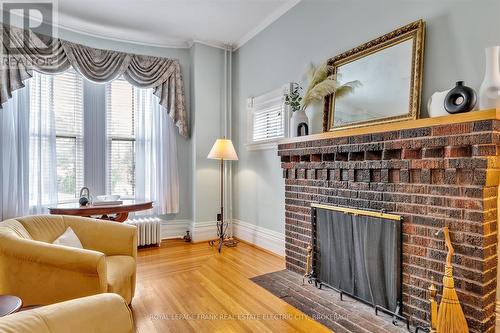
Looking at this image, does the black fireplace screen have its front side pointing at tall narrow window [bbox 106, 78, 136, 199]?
no

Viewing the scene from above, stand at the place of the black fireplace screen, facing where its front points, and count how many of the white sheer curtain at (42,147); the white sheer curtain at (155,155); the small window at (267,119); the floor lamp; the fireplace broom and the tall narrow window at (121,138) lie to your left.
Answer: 1

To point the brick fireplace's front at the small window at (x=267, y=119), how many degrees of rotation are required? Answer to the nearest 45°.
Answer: approximately 90° to its right

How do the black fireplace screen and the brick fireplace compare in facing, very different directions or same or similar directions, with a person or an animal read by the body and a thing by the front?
same or similar directions

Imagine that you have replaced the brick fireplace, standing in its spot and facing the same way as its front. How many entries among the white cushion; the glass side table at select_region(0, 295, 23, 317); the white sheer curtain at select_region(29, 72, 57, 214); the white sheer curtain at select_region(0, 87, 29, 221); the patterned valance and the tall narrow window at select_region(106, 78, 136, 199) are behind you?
0

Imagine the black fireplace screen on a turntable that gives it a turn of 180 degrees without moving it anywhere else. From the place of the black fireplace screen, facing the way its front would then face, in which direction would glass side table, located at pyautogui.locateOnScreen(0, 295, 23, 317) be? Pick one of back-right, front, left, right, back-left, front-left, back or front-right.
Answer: back

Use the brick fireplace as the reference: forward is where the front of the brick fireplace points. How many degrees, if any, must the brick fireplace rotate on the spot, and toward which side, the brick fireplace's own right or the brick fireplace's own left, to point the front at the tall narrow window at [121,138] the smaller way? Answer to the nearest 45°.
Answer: approximately 45° to the brick fireplace's own right

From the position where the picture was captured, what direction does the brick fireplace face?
facing the viewer and to the left of the viewer

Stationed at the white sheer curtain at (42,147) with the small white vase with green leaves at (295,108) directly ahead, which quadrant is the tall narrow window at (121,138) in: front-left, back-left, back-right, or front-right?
front-left

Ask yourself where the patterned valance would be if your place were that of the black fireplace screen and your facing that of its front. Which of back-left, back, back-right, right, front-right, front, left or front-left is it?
front-right

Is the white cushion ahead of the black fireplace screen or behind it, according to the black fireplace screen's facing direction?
ahead
